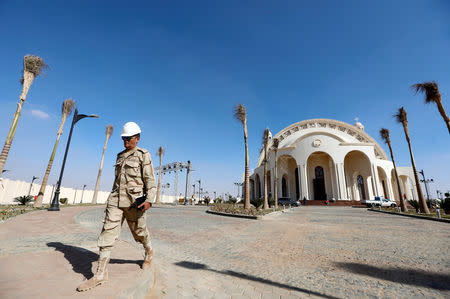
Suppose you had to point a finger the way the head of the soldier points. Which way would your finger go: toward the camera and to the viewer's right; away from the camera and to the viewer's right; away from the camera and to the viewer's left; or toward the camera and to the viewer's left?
toward the camera and to the viewer's left

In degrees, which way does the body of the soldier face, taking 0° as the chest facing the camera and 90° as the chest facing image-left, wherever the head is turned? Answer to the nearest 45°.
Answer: approximately 45°

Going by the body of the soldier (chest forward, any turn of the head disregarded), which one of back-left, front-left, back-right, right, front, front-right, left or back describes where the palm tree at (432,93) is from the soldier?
back-left

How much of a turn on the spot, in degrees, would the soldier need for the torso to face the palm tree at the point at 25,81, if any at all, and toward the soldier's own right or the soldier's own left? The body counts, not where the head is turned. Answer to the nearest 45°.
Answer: approximately 90° to the soldier's own right

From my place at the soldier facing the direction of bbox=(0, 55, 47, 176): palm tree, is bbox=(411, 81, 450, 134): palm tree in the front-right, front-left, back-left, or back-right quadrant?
back-right
